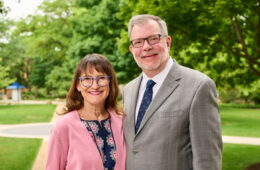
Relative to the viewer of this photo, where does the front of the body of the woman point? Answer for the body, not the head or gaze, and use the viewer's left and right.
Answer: facing the viewer and to the right of the viewer

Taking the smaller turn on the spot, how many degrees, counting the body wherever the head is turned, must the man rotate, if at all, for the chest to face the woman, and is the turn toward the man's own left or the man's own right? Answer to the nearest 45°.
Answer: approximately 45° to the man's own right

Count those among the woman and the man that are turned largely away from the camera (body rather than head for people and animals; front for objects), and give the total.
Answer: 0

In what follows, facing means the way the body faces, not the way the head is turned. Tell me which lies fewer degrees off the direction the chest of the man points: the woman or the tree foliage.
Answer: the woman

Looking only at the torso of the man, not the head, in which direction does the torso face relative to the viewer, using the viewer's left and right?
facing the viewer and to the left of the viewer

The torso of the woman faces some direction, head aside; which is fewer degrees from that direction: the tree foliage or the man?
the man

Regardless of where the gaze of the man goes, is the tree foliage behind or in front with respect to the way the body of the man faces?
behind
